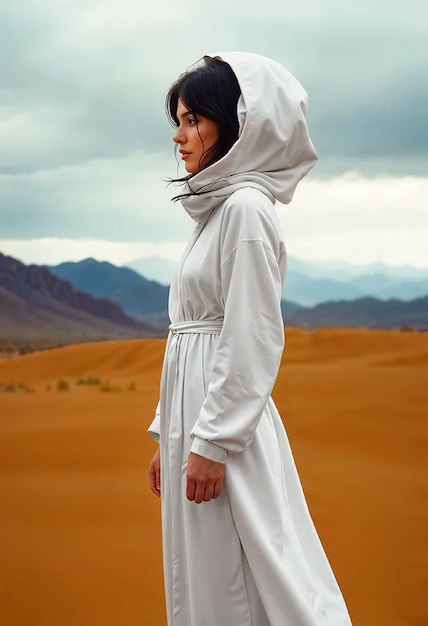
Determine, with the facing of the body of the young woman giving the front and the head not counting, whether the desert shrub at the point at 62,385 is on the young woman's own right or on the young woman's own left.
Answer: on the young woman's own right

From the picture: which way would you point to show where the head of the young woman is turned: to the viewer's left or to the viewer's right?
to the viewer's left

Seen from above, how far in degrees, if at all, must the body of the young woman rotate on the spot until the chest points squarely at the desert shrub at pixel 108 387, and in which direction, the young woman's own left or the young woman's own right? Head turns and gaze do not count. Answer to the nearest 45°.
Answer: approximately 90° to the young woman's own right

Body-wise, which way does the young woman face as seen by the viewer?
to the viewer's left
